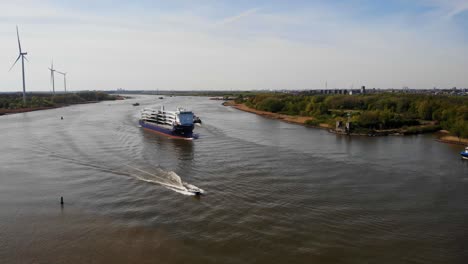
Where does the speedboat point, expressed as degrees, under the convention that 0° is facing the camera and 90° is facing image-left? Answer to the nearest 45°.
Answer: approximately 315°

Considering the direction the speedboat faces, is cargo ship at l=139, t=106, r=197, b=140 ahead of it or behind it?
behind
